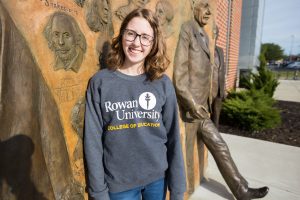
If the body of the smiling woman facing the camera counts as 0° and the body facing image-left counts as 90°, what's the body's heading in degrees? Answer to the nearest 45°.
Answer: approximately 0°

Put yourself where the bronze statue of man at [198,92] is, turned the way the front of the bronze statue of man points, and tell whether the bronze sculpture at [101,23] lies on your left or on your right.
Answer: on your right

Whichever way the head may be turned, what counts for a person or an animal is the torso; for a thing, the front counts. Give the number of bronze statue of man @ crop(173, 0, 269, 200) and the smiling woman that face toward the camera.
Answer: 1

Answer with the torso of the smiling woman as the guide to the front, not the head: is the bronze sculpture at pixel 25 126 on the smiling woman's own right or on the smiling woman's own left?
on the smiling woman's own right
